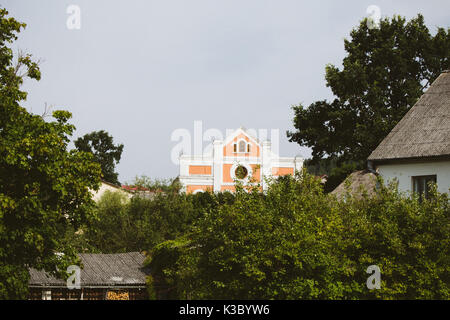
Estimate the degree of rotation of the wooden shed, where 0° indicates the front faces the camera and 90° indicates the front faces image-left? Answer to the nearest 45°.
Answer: approximately 0°

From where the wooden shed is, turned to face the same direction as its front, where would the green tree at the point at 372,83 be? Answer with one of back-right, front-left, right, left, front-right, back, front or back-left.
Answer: left

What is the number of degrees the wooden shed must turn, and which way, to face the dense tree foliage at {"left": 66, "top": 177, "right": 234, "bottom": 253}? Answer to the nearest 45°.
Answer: approximately 180°
